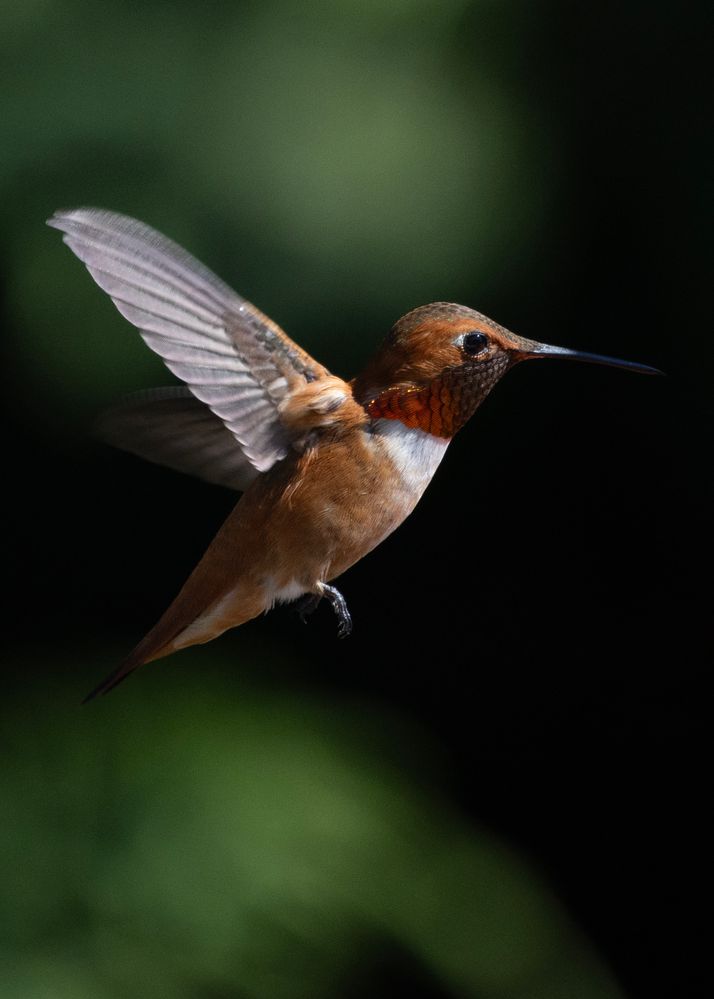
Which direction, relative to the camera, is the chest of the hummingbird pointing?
to the viewer's right
